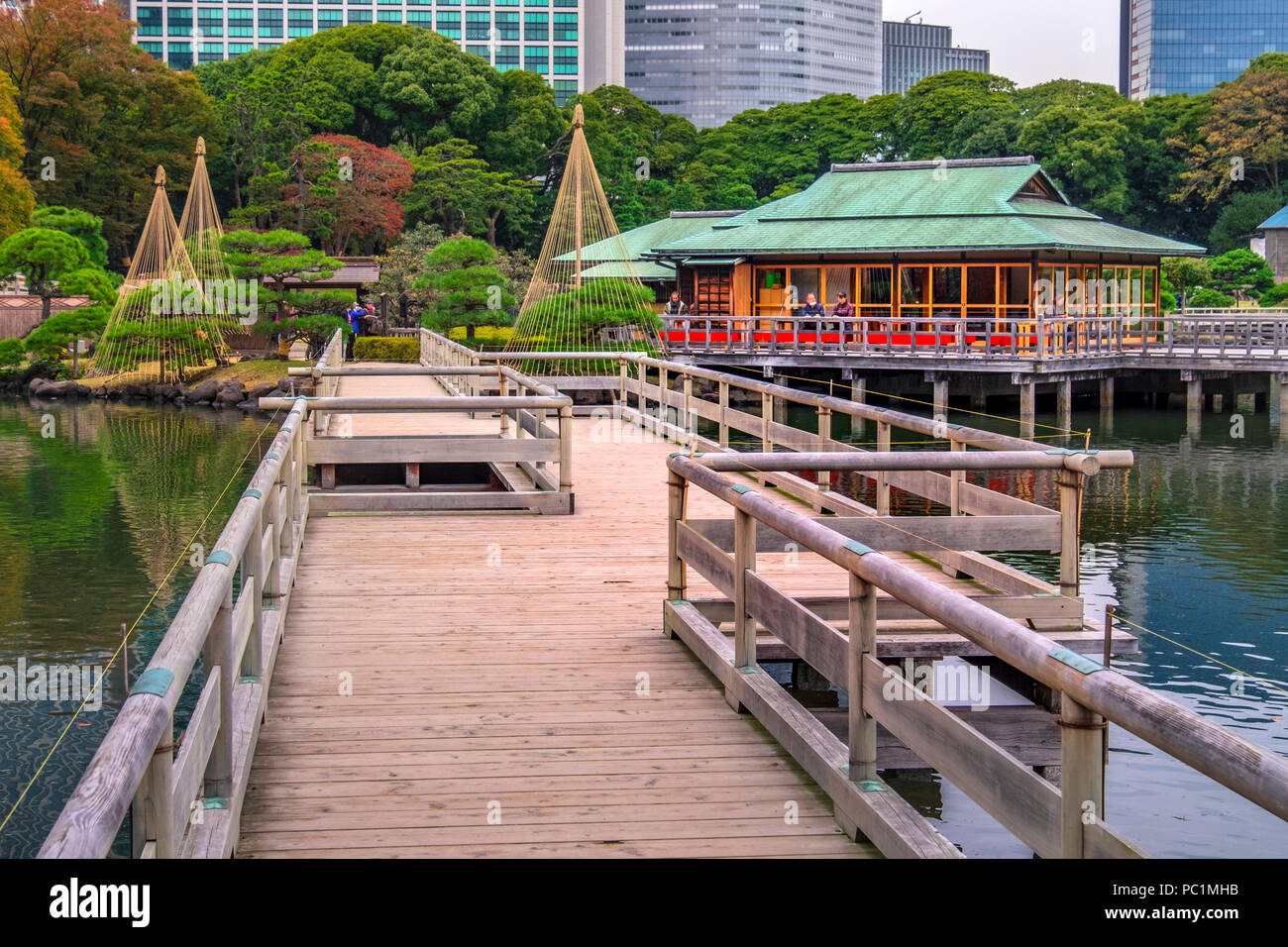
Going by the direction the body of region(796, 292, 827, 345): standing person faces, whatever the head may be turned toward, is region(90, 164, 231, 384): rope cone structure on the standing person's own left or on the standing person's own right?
on the standing person's own right

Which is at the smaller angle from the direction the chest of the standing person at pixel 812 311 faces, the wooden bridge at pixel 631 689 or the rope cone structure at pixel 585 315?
the wooden bridge

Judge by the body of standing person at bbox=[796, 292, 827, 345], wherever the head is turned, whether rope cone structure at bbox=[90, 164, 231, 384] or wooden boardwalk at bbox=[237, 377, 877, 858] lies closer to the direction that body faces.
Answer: the wooden boardwalk

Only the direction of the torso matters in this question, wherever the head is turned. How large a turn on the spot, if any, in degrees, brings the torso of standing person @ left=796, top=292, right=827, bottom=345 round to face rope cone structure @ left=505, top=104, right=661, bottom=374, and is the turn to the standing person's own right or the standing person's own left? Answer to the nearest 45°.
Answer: approximately 45° to the standing person's own right

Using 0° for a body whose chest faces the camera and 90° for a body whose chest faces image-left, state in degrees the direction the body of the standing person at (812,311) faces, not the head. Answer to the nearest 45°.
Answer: approximately 0°

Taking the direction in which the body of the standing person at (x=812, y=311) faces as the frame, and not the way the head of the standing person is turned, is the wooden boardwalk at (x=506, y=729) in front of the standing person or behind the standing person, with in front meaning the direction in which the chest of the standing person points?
in front

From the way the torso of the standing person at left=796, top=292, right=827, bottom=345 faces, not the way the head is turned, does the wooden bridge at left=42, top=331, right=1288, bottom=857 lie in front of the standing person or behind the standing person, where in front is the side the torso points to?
in front

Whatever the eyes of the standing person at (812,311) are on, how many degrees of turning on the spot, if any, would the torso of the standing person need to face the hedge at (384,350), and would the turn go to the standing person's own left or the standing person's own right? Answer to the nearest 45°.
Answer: approximately 90° to the standing person's own right

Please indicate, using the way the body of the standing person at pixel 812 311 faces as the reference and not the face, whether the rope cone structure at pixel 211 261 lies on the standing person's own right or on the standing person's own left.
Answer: on the standing person's own right

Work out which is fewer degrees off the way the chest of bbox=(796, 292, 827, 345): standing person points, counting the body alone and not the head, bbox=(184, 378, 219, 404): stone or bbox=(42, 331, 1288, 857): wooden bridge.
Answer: the wooden bridge
